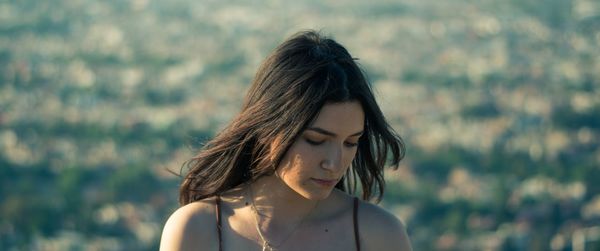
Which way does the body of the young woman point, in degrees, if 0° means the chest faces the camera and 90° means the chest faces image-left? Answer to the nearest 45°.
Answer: approximately 0°

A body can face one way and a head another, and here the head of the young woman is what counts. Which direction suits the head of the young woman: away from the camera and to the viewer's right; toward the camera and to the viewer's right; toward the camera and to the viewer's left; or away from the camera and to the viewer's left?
toward the camera and to the viewer's right
